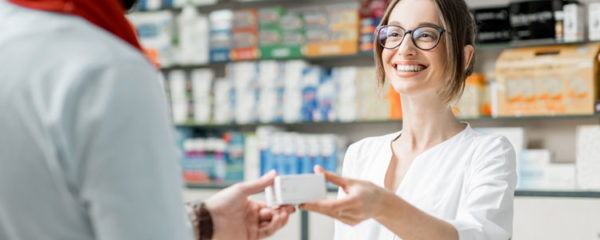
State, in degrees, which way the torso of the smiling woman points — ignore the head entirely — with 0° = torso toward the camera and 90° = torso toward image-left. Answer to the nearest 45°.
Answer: approximately 45°

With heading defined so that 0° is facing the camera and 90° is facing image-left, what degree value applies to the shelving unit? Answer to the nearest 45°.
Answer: approximately 0°

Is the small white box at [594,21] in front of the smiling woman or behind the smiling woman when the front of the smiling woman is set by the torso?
behind

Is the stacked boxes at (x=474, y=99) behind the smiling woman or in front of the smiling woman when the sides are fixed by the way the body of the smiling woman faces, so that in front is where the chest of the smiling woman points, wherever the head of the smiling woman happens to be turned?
behind

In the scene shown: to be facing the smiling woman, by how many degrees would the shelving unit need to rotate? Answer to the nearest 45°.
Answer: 0° — it already faces them
